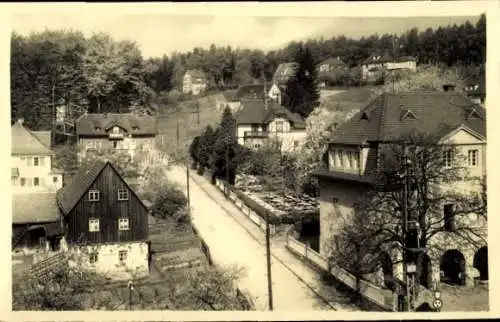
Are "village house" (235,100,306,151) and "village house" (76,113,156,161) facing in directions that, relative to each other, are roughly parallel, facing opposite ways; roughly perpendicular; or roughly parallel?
roughly parallel

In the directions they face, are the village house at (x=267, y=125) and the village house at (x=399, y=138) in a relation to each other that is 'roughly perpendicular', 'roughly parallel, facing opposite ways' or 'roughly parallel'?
roughly parallel

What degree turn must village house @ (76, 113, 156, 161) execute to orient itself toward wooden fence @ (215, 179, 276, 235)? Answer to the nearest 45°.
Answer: approximately 90° to its left

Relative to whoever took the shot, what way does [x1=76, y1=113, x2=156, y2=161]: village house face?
facing the viewer

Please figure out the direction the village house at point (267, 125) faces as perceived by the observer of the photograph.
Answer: facing the viewer

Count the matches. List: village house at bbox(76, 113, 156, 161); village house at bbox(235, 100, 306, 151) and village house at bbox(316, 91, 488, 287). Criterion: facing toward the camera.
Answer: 3

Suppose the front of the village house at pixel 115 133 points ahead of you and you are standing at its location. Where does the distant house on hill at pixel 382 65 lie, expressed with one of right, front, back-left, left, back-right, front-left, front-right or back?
left
